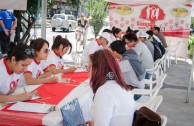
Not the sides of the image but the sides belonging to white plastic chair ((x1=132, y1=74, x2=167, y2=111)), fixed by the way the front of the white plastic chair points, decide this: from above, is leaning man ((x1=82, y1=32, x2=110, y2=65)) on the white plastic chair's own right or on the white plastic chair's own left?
on the white plastic chair's own right

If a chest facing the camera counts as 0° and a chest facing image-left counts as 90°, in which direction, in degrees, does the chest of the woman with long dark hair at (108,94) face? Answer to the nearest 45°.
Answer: approximately 135°

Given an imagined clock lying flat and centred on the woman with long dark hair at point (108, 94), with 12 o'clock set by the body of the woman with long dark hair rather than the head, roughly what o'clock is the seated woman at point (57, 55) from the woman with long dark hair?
The seated woman is roughly at 1 o'clock from the woman with long dark hair.

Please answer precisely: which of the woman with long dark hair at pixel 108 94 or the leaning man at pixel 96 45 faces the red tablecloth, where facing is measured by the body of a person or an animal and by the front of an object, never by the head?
the woman with long dark hair

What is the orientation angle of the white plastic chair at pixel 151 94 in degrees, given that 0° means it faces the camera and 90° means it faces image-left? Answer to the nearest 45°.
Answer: approximately 90°
